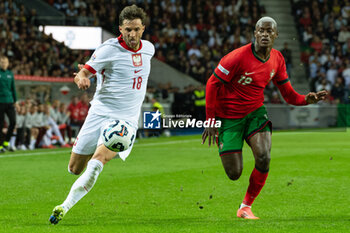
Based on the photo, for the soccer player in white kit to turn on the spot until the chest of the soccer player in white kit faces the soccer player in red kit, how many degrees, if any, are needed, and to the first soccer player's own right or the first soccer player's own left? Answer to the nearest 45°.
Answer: approximately 45° to the first soccer player's own left

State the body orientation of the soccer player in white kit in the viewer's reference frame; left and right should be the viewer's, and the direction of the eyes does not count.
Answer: facing the viewer and to the right of the viewer
